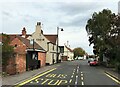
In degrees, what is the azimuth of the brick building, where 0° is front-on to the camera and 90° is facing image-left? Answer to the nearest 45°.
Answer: approximately 315°
